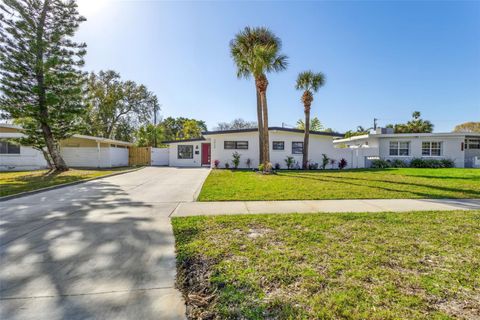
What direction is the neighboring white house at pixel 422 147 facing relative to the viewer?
toward the camera

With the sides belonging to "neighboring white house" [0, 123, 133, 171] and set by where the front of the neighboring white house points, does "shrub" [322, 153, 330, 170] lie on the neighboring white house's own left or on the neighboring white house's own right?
on the neighboring white house's own left

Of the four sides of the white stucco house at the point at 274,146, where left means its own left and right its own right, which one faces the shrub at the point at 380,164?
left

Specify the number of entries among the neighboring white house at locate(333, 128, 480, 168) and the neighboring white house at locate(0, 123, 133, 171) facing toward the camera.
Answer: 2

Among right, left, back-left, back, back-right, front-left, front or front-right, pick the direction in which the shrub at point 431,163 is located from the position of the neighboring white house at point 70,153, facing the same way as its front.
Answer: front-left

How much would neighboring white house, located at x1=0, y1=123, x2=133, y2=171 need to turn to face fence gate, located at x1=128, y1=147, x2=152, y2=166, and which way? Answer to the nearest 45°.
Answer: approximately 90° to its left

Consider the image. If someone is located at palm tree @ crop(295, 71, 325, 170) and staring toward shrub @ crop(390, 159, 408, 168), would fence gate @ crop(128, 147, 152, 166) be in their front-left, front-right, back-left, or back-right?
back-left

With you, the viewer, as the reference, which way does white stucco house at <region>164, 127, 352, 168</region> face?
facing the viewer

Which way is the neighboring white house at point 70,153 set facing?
toward the camera

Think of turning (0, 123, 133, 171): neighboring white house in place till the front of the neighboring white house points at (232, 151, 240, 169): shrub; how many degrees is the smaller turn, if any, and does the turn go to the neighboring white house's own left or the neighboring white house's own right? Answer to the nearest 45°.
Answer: approximately 45° to the neighboring white house's own left

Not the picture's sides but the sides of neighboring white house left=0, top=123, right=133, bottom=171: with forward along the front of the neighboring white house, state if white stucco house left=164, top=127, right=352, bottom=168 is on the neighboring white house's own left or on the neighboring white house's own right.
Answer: on the neighboring white house's own left

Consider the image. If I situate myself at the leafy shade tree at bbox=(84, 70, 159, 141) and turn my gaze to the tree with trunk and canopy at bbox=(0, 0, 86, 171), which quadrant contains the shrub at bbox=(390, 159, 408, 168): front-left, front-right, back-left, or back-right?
front-left

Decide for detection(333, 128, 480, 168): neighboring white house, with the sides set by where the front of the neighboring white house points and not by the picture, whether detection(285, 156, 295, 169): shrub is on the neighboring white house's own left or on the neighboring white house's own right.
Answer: on the neighboring white house's own right

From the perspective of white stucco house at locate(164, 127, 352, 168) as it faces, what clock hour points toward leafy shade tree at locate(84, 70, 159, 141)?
The leafy shade tree is roughly at 4 o'clock from the white stucco house.
